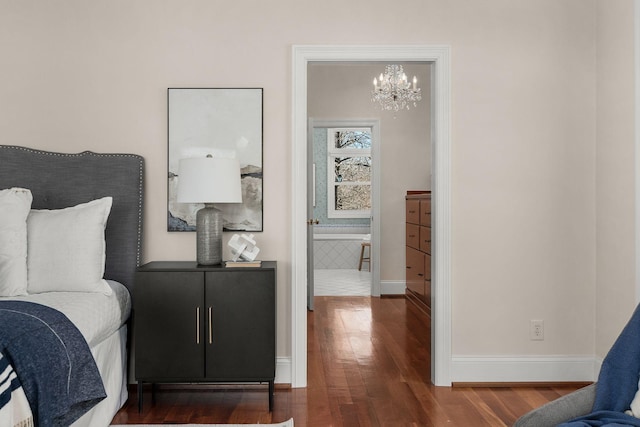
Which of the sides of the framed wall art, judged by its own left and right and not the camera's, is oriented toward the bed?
right

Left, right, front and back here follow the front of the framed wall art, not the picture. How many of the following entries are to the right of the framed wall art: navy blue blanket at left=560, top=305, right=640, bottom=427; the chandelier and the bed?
1

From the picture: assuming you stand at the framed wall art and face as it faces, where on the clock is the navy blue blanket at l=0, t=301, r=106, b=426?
The navy blue blanket is roughly at 1 o'clock from the framed wall art.

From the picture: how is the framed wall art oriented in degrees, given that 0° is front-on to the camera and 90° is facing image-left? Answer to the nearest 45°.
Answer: approximately 0°

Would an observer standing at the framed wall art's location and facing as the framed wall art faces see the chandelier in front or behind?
behind

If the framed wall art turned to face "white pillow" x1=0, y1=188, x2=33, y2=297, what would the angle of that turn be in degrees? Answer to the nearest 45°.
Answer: approximately 45° to its right

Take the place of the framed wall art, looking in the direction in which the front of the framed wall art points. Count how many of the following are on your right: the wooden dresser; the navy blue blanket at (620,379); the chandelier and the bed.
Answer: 1

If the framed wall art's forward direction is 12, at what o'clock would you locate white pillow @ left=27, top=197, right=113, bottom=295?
The white pillow is roughly at 2 o'clock from the framed wall art.

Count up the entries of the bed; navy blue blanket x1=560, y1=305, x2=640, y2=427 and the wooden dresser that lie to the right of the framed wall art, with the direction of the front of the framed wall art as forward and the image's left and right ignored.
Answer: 1

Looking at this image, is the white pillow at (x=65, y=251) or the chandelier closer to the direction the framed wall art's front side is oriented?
the white pillow

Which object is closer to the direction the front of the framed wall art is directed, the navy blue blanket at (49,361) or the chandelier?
the navy blue blanket
